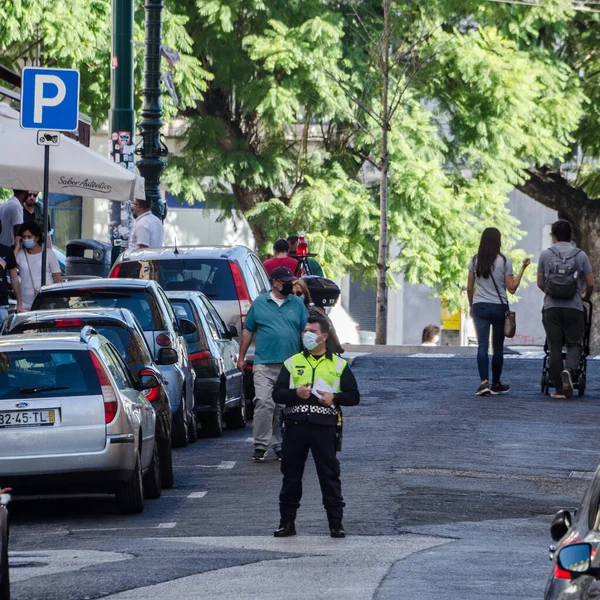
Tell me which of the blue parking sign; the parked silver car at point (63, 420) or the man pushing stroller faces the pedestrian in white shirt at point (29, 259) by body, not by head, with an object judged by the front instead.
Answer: the parked silver car

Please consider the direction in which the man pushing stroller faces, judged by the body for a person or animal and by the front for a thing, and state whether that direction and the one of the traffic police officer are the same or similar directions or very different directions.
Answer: very different directions

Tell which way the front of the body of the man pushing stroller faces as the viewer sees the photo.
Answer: away from the camera

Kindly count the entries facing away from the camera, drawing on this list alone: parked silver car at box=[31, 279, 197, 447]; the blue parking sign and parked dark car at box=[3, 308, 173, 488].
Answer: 2

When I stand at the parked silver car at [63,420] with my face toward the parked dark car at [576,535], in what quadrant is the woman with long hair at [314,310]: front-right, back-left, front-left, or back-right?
back-left

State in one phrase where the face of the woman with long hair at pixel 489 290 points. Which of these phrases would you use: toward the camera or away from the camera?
away from the camera

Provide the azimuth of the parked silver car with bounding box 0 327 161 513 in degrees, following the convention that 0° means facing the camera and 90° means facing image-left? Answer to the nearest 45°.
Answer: approximately 180°

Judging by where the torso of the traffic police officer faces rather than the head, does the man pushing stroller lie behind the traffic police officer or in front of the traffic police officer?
behind

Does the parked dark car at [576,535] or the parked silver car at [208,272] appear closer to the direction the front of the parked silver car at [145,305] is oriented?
the parked silver car

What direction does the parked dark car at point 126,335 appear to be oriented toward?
away from the camera

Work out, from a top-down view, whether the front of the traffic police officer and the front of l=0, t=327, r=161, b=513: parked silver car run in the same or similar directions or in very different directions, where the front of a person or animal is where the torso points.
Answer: very different directions
